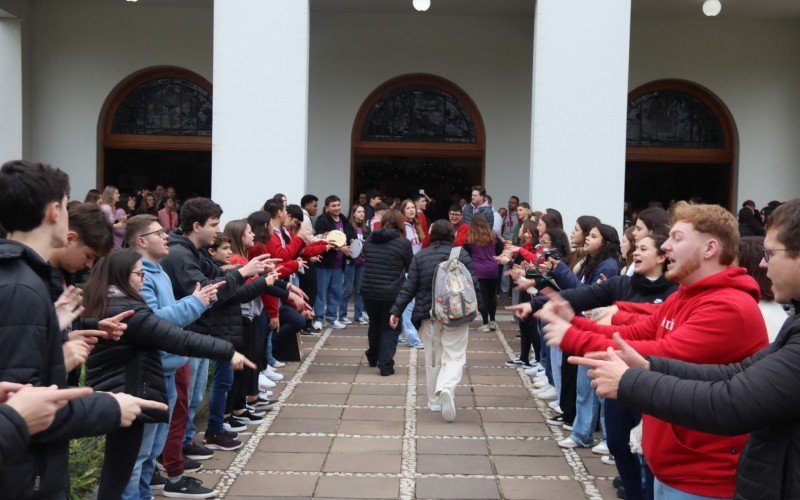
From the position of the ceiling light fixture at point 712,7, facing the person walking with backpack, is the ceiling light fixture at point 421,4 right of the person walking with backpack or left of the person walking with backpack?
right

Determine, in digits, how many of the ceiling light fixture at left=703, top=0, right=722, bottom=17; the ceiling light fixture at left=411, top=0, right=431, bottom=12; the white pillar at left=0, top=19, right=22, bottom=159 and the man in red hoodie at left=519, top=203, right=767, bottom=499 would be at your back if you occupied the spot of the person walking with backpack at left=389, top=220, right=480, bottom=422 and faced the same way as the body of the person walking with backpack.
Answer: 1

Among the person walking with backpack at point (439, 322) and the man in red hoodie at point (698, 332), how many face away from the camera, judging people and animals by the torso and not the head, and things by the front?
1

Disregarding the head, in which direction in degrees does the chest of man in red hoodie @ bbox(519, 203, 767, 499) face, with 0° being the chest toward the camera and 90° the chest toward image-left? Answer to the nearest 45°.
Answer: approximately 90°

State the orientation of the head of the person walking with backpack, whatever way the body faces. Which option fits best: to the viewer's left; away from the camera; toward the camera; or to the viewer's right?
away from the camera

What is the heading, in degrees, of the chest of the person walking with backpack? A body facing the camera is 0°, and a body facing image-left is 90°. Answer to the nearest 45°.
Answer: approximately 180°

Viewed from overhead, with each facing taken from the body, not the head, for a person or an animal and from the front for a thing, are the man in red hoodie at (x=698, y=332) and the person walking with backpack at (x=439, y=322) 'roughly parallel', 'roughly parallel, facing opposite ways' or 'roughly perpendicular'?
roughly perpendicular

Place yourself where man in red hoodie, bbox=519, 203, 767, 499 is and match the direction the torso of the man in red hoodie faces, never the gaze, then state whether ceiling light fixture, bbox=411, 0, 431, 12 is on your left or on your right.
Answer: on your right

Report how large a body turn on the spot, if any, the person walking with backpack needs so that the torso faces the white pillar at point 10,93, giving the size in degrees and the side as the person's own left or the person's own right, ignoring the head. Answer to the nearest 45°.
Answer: approximately 45° to the person's own left

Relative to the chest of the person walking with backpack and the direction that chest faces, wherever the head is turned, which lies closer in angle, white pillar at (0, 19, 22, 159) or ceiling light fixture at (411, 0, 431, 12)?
the ceiling light fixture

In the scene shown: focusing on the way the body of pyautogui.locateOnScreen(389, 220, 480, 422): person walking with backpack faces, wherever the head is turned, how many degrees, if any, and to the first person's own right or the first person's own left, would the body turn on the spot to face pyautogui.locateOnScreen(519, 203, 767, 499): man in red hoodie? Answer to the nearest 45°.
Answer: approximately 180°
